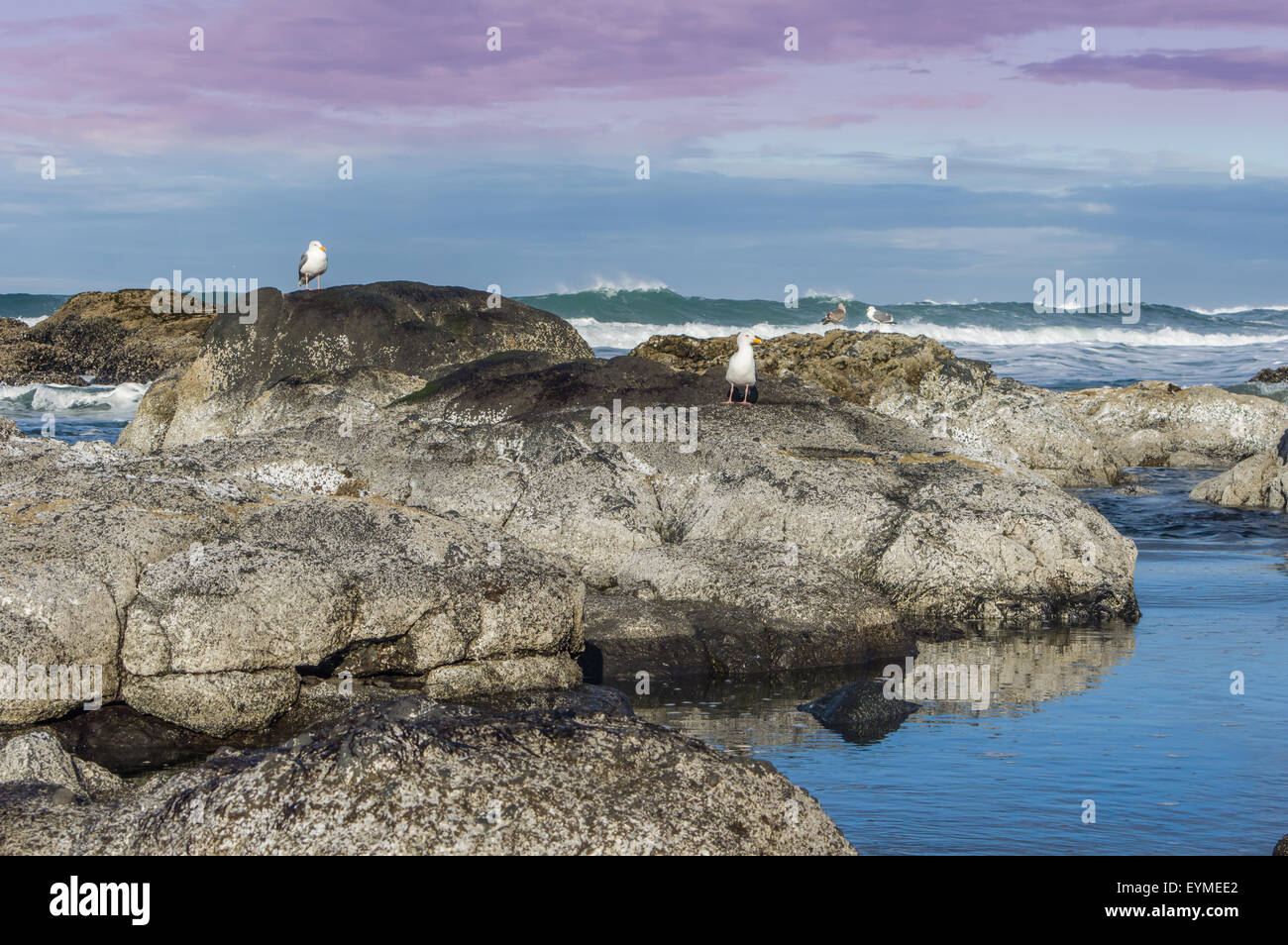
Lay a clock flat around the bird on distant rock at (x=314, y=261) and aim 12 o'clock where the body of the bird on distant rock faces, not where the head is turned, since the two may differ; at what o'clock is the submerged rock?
The submerged rock is roughly at 1 o'clock from the bird on distant rock.

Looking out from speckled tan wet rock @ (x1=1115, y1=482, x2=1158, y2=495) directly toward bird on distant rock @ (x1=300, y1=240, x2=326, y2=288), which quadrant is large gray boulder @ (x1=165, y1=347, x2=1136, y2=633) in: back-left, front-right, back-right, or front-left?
front-left

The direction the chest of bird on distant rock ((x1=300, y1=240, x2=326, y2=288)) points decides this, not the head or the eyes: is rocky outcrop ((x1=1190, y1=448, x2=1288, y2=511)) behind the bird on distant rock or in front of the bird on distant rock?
in front

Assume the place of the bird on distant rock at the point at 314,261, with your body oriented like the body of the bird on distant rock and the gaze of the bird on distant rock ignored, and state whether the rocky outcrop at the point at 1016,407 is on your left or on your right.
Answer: on your left

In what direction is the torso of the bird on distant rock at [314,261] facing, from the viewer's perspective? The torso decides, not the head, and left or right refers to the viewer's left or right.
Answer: facing the viewer and to the right of the viewer

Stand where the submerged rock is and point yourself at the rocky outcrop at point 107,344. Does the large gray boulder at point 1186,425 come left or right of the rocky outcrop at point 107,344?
right

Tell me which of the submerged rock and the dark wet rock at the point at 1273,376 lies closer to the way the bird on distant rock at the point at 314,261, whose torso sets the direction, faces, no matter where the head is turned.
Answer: the submerged rock

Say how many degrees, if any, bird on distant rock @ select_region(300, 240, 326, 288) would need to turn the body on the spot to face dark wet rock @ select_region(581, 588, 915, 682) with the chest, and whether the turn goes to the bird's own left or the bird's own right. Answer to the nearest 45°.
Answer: approximately 45° to the bird's own right

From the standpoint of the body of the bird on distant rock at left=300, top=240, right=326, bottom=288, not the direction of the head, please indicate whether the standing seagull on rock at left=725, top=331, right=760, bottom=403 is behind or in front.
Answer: in front

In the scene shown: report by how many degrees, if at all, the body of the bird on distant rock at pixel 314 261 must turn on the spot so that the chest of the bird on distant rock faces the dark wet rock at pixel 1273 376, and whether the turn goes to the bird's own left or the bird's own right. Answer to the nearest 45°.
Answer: approximately 90° to the bird's own left
